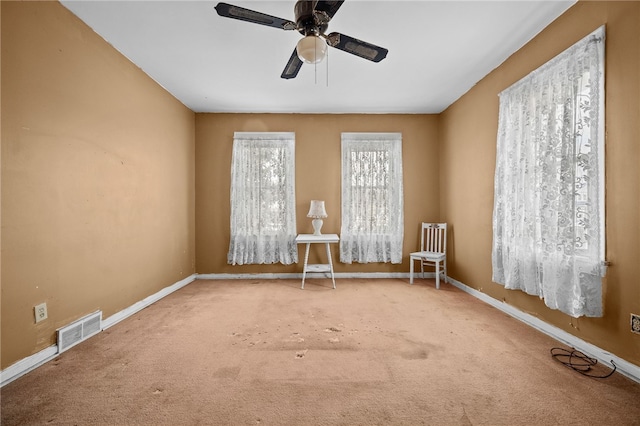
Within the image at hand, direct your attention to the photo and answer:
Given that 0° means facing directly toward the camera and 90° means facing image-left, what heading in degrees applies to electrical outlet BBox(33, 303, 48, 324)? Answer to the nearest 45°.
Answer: approximately 315°

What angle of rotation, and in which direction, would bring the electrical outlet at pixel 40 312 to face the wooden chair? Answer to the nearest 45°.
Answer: approximately 45° to its left

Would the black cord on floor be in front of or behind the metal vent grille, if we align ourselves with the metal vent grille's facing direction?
in front

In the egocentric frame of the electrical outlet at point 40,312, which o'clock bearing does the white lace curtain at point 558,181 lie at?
The white lace curtain is roughly at 12 o'clock from the electrical outlet.

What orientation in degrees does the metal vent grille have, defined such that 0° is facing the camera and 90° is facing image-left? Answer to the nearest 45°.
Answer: approximately 315°

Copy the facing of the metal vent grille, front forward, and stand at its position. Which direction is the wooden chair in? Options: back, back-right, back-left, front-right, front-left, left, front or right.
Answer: front-left

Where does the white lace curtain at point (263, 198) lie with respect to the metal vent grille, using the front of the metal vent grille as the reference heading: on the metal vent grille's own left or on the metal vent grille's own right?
on the metal vent grille's own left

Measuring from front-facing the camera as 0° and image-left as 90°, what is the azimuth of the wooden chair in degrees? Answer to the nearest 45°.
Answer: approximately 45°

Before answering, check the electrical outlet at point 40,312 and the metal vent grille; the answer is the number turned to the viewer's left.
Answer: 0
